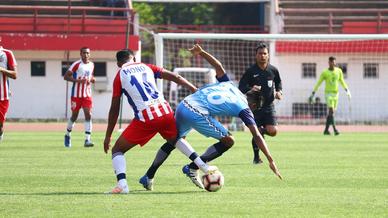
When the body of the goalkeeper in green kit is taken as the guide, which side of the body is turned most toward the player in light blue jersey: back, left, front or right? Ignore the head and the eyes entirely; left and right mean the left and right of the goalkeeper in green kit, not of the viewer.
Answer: front

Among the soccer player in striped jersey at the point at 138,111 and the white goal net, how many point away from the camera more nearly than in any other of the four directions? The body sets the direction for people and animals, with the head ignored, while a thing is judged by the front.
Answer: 1

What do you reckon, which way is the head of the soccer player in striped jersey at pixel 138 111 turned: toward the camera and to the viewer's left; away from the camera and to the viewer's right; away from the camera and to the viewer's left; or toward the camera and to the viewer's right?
away from the camera and to the viewer's right

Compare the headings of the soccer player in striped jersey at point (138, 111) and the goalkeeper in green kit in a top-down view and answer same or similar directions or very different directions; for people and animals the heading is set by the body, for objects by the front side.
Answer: very different directions

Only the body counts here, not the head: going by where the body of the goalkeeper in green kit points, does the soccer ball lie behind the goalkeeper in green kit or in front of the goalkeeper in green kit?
in front

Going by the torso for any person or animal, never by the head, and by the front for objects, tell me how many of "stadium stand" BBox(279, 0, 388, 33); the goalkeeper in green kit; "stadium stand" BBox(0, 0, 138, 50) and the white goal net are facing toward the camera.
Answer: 4

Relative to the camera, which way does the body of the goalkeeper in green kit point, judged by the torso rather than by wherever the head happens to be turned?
toward the camera

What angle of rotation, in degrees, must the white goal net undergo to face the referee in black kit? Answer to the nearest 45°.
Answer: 0° — it already faces them

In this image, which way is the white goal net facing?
toward the camera

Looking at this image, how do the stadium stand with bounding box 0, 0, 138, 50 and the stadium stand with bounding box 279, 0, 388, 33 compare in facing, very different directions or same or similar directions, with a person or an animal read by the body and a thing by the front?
same or similar directions

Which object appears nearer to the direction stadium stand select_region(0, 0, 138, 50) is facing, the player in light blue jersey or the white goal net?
the player in light blue jersey

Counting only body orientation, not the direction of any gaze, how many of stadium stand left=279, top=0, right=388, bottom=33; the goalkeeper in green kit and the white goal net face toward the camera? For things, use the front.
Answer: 3

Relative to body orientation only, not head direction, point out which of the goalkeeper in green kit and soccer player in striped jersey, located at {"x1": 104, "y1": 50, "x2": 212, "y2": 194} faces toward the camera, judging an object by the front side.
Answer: the goalkeeper in green kit

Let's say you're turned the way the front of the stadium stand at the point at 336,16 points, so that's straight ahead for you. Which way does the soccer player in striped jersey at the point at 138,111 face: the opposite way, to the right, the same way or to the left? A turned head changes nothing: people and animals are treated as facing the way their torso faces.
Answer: the opposite way

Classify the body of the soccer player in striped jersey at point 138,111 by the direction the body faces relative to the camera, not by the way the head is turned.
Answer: away from the camera

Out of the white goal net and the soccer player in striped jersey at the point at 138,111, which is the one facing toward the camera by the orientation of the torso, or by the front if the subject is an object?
the white goal net
